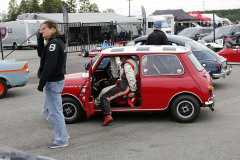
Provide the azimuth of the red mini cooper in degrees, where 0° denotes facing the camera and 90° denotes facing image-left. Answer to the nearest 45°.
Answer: approximately 90°

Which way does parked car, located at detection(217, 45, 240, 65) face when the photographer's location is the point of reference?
facing to the left of the viewer

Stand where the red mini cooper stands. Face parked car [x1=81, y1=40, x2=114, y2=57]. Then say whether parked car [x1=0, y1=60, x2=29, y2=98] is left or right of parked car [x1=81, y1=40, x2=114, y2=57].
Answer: left

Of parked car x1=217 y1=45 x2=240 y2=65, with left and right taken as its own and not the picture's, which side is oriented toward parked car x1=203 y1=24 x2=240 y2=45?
right
